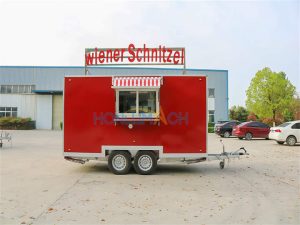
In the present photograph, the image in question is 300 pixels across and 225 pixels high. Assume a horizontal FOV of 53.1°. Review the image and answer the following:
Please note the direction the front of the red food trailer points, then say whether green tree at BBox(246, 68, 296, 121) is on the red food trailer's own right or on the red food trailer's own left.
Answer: on the red food trailer's own left

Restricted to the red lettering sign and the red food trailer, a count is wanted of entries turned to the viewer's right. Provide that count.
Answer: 1

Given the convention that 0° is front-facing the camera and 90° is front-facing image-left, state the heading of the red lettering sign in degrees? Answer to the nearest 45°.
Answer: approximately 0°

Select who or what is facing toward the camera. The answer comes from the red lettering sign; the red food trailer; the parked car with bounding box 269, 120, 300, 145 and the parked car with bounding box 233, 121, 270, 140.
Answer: the red lettering sign

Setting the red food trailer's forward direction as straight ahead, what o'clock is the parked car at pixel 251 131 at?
The parked car is roughly at 10 o'clock from the red food trailer.

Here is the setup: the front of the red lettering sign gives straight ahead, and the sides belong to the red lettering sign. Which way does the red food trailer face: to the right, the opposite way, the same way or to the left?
to the left

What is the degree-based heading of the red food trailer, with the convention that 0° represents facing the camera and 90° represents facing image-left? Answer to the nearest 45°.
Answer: approximately 270°

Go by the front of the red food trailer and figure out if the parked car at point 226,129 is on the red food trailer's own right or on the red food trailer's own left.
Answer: on the red food trailer's own left

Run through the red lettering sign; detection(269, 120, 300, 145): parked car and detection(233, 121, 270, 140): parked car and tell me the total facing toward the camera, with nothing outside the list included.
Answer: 1
